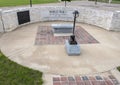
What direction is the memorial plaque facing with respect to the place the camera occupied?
facing the viewer and to the right of the viewer

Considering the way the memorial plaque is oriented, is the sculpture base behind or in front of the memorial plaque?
in front
